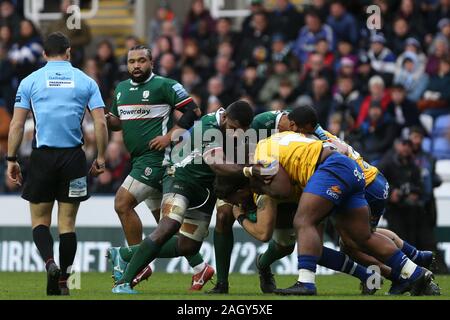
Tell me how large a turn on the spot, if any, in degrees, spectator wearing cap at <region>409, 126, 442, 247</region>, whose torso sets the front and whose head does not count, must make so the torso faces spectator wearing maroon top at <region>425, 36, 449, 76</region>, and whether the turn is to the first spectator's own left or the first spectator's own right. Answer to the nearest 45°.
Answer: approximately 135° to the first spectator's own right

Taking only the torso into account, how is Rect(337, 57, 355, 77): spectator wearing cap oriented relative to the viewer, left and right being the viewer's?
facing the viewer

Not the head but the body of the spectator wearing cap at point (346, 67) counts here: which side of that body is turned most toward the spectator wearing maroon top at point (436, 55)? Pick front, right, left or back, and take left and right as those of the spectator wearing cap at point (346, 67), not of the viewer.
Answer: left

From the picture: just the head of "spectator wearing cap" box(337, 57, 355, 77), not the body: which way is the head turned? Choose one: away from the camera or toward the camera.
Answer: toward the camera

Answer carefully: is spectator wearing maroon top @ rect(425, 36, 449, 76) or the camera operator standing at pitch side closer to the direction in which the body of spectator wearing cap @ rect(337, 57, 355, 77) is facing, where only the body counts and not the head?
the camera operator standing at pitch side

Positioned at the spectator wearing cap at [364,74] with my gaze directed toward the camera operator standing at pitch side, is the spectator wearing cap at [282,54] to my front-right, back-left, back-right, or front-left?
back-right

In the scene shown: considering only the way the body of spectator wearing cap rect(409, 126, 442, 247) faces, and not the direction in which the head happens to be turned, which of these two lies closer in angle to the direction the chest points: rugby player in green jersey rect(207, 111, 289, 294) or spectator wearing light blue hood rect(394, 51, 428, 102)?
the rugby player in green jersey

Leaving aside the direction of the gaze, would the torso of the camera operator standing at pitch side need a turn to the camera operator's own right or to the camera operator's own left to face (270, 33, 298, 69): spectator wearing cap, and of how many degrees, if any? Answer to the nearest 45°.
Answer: approximately 135° to the camera operator's own right

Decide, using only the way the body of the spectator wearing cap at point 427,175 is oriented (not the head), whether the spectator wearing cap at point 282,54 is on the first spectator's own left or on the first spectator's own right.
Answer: on the first spectator's own right

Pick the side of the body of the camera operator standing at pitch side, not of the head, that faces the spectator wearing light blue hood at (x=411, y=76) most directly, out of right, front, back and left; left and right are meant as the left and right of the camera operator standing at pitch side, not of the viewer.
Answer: back

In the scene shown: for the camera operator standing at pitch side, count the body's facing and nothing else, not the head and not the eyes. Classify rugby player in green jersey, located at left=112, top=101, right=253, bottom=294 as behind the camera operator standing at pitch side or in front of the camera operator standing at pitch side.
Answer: in front

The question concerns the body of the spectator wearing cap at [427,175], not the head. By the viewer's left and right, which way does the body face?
facing the viewer and to the left of the viewer

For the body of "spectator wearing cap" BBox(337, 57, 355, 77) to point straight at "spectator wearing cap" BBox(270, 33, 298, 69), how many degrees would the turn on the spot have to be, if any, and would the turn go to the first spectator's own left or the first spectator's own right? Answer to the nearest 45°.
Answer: approximately 135° to the first spectator's own right
